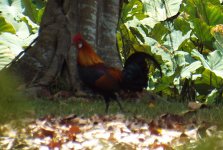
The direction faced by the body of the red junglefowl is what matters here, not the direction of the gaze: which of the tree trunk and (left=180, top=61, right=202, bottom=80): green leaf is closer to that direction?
the tree trunk

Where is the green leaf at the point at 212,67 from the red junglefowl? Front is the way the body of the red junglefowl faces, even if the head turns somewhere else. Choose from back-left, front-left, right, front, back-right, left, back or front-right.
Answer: back-right

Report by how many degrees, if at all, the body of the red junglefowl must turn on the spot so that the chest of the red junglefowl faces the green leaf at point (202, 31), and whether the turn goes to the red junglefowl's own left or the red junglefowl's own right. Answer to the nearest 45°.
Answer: approximately 135° to the red junglefowl's own right

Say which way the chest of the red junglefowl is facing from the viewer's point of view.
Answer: to the viewer's left

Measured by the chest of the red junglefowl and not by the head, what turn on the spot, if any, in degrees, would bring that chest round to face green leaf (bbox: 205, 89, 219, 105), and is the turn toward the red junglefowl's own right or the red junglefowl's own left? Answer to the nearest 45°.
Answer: approximately 135° to the red junglefowl's own right
